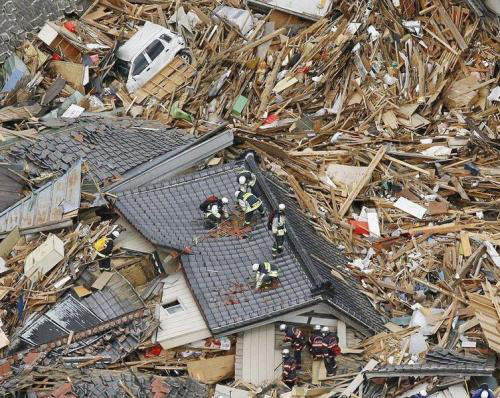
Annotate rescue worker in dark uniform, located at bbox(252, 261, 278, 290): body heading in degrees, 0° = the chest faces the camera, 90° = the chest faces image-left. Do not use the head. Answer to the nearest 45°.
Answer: approximately 90°

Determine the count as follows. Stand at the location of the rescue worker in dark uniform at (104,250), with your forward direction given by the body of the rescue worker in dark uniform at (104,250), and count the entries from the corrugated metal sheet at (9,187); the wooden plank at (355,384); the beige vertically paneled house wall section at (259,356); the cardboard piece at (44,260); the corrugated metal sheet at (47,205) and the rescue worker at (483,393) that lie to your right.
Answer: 3

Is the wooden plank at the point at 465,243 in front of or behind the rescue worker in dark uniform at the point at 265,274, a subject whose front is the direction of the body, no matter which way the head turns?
behind

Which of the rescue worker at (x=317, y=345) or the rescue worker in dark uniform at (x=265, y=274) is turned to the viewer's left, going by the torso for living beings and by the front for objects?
the rescue worker in dark uniform

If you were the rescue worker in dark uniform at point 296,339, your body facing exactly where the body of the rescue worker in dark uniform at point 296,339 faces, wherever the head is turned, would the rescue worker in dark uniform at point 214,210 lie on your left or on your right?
on your right

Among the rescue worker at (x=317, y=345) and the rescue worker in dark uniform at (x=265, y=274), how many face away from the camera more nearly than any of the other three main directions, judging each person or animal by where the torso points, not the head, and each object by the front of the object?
1

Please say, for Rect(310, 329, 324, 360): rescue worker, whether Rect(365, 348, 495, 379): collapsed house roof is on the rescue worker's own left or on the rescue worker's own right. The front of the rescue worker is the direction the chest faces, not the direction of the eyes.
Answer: on the rescue worker's own right

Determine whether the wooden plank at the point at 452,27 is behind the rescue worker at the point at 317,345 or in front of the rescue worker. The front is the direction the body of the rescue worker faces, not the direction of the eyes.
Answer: in front

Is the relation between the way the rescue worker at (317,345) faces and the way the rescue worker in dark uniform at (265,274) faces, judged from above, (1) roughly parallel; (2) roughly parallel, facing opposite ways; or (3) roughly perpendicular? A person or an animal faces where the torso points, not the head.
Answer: roughly perpendicular
